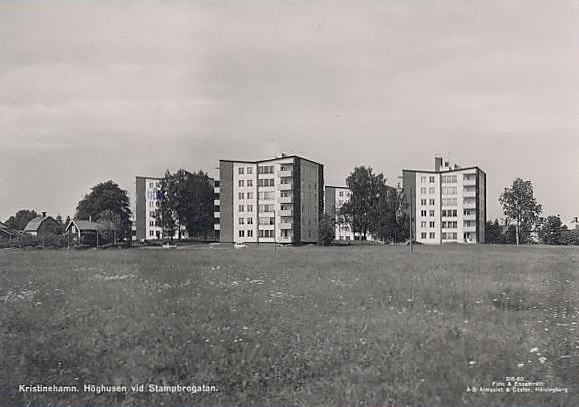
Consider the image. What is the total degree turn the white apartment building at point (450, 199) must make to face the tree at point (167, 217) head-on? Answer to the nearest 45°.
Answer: approximately 45° to its right

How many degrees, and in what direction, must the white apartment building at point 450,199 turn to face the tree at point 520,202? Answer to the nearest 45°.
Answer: approximately 45° to its left

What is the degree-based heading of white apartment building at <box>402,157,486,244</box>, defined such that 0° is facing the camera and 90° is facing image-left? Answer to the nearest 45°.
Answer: approximately 0°

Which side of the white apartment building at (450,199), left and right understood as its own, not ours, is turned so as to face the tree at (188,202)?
right

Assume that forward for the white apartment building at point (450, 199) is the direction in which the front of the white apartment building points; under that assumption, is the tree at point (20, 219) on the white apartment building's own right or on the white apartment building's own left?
on the white apartment building's own right

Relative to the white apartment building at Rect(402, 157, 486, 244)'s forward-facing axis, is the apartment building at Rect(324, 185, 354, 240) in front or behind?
behind

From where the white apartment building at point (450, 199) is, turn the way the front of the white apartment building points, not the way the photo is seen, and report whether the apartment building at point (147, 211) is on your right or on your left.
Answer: on your right
